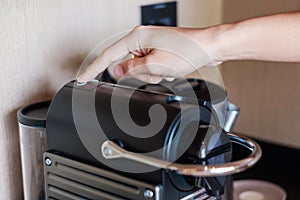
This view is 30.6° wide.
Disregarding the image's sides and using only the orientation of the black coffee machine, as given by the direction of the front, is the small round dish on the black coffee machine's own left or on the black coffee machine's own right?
on the black coffee machine's own left
